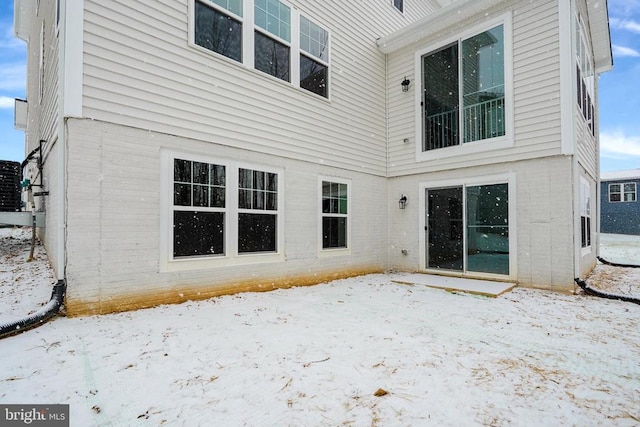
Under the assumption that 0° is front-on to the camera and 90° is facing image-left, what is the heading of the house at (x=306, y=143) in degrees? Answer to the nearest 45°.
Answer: approximately 135°

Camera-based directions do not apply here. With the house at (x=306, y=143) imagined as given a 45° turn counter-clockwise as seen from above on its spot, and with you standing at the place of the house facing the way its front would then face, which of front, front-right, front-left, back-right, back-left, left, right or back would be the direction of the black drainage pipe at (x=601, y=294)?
back

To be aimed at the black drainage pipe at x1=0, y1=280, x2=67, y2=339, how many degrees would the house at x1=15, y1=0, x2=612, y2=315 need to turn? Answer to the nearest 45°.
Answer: approximately 90° to its left

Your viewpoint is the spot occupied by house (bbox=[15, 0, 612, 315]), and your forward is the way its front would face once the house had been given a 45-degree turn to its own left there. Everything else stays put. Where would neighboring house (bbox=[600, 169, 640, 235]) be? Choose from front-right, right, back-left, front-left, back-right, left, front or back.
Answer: back-right
